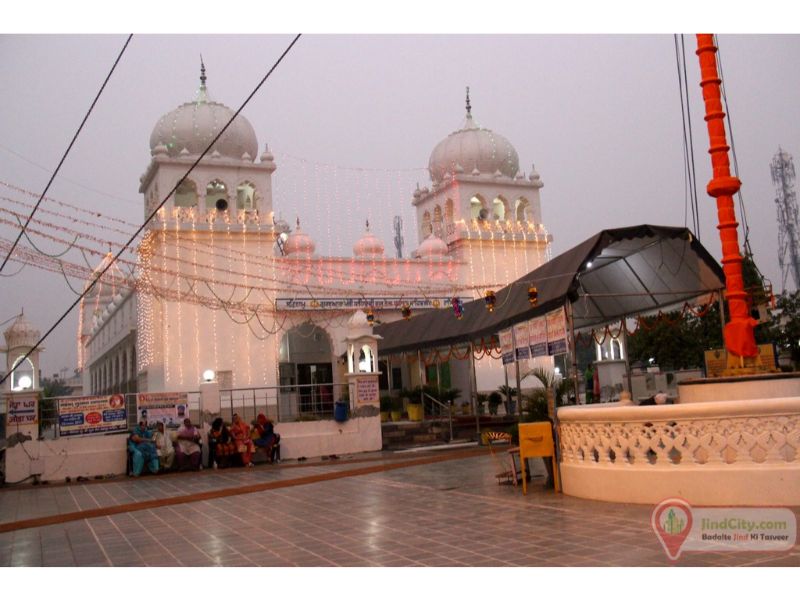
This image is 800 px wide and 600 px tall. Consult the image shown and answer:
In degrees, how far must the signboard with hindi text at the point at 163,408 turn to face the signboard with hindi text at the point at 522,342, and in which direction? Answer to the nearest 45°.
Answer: approximately 90° to its left

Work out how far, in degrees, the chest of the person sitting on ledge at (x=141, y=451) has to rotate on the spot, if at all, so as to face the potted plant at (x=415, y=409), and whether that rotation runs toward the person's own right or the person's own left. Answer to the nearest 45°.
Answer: approximately 135° to the person's own left

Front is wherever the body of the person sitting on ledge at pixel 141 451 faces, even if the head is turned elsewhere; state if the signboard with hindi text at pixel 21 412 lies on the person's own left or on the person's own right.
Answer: on the person's own right

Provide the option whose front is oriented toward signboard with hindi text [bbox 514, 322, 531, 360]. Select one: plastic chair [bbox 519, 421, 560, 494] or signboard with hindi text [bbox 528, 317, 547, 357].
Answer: the plastic chair

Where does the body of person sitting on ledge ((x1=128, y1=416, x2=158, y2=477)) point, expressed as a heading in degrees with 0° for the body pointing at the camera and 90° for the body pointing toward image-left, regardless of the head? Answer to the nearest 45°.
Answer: approximately 0°

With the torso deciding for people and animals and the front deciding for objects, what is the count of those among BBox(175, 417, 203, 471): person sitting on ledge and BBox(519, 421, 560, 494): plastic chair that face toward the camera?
1

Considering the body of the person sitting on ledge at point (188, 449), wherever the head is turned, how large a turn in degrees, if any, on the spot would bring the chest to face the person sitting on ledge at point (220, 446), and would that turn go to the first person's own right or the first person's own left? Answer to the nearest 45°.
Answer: approximately 90° to the first person's own left

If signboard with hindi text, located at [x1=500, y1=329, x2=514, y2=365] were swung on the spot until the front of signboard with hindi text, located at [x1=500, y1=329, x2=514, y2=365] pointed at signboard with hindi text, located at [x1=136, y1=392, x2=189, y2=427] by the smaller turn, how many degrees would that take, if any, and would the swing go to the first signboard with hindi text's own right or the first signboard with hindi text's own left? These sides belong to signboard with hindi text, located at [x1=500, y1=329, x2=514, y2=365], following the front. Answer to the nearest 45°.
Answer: approximately 45° to the first signboard with hindi text's own right

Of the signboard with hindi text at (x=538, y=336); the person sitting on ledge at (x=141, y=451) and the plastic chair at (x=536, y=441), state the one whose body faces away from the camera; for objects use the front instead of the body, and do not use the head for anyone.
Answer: the plastic chair

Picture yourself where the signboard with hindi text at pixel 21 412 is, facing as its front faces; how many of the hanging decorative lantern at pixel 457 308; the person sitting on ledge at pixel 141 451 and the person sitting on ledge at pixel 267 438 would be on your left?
3

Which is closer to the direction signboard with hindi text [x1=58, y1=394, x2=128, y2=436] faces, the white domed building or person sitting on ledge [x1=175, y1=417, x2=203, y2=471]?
the person sitting on ledge
